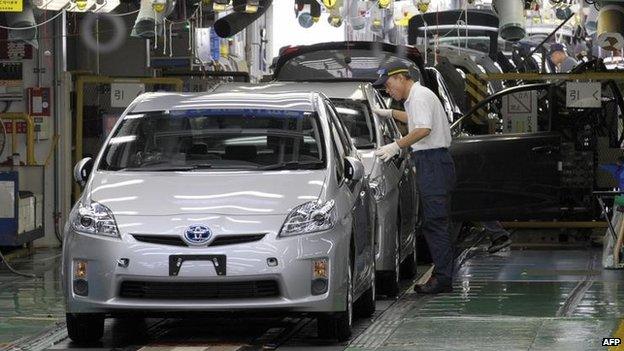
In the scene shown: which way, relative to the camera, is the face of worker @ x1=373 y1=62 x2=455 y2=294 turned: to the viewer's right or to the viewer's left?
to the viewer's left

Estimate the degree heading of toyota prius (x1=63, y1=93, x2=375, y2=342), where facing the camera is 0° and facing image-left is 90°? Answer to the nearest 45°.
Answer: approximately 0°

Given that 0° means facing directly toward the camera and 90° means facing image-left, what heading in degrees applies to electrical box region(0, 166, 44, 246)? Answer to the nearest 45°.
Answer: approximately 315°

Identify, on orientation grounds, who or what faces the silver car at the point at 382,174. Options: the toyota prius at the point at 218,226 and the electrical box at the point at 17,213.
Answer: the electrical box

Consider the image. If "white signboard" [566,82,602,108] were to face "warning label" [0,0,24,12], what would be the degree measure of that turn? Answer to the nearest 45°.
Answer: approximately 45° to its right

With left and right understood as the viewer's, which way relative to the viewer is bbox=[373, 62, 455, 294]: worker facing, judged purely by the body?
facing to the left of the viewer

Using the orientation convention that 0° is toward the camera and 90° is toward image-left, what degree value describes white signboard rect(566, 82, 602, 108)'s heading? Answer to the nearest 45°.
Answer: approximately 0°

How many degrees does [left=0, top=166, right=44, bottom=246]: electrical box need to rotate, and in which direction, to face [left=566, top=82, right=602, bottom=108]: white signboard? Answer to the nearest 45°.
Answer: approximately 45° to its left
